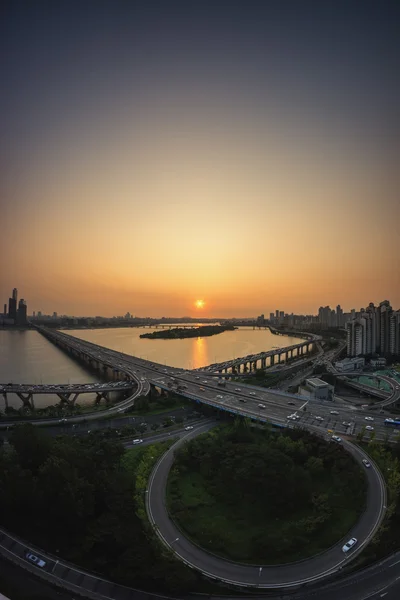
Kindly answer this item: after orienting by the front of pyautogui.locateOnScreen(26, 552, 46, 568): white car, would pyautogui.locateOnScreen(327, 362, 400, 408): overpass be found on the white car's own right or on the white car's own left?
on the white car's own left

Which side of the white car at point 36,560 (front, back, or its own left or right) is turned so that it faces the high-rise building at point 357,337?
left

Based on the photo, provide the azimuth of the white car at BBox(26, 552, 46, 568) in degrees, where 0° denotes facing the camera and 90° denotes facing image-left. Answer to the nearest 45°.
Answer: approximately 315°

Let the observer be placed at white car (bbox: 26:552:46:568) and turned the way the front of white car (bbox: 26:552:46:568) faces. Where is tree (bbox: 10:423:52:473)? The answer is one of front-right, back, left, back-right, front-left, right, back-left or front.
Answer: back-left
